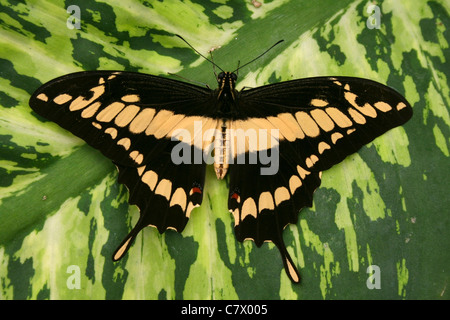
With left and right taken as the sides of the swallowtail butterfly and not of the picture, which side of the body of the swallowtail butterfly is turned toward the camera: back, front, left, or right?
back
